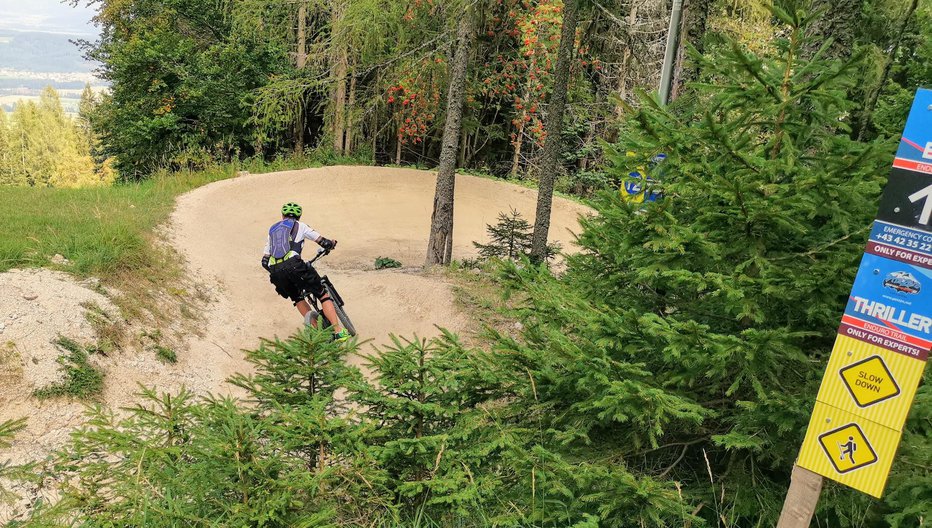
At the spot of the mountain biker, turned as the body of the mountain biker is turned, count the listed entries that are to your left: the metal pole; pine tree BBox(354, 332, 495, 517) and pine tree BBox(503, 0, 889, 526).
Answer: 0

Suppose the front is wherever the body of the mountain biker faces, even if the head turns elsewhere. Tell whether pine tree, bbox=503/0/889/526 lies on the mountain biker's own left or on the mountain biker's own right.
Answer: on the mountain biker's own right

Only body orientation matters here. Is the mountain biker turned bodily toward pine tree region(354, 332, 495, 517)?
no

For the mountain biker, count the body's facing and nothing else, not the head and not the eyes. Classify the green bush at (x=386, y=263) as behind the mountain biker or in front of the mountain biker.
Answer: in front

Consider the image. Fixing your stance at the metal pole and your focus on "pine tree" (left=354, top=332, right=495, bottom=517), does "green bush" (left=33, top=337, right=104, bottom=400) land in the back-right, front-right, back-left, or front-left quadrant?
front-right

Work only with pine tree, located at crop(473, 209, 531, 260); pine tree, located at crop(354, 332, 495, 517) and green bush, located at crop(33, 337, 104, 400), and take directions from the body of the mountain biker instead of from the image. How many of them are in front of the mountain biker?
1

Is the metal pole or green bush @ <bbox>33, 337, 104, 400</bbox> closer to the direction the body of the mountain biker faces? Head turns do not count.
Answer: the metal pole

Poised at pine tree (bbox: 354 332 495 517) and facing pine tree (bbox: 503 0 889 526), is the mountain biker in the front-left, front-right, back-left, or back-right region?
back-left

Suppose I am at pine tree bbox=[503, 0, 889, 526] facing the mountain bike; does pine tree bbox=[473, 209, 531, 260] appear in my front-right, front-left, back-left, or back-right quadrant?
front-right

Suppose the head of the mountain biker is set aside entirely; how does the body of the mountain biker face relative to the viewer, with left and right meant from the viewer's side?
facing away from the viewer and to the right of the viewer

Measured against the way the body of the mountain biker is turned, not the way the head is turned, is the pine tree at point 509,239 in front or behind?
in front

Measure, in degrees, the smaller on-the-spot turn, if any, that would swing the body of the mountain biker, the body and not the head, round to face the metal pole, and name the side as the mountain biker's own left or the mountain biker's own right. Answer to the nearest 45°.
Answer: approximately 45° to the mountain biker's own right

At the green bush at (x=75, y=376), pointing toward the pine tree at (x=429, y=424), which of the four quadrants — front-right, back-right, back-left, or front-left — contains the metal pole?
front-left
